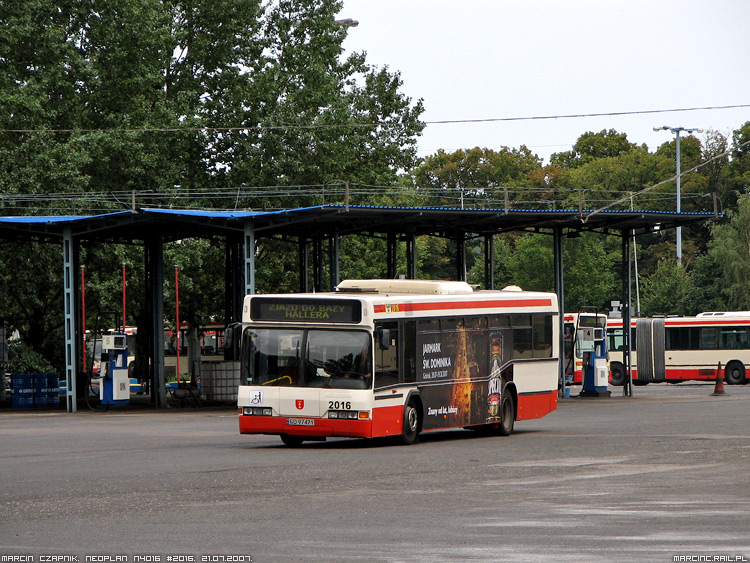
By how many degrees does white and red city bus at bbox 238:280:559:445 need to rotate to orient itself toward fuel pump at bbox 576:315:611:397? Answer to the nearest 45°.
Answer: approximately 135° to its right

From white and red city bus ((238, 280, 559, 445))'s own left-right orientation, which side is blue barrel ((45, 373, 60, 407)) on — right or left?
on its right

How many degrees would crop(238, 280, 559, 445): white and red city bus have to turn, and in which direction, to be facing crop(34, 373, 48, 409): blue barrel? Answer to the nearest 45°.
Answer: approximately 90° to its right

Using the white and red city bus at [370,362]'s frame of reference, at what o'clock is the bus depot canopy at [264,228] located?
The bus depot canopy is roughly at 4 o'clock from the white and red city bus.

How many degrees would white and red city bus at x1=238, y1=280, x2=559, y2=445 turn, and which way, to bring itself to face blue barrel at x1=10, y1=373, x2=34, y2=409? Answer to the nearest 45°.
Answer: approximately 90° to its right

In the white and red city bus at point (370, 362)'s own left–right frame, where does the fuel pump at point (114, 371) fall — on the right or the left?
on its right

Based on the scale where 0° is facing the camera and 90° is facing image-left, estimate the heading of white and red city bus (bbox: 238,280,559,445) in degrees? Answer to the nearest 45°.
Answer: approximately 45°
